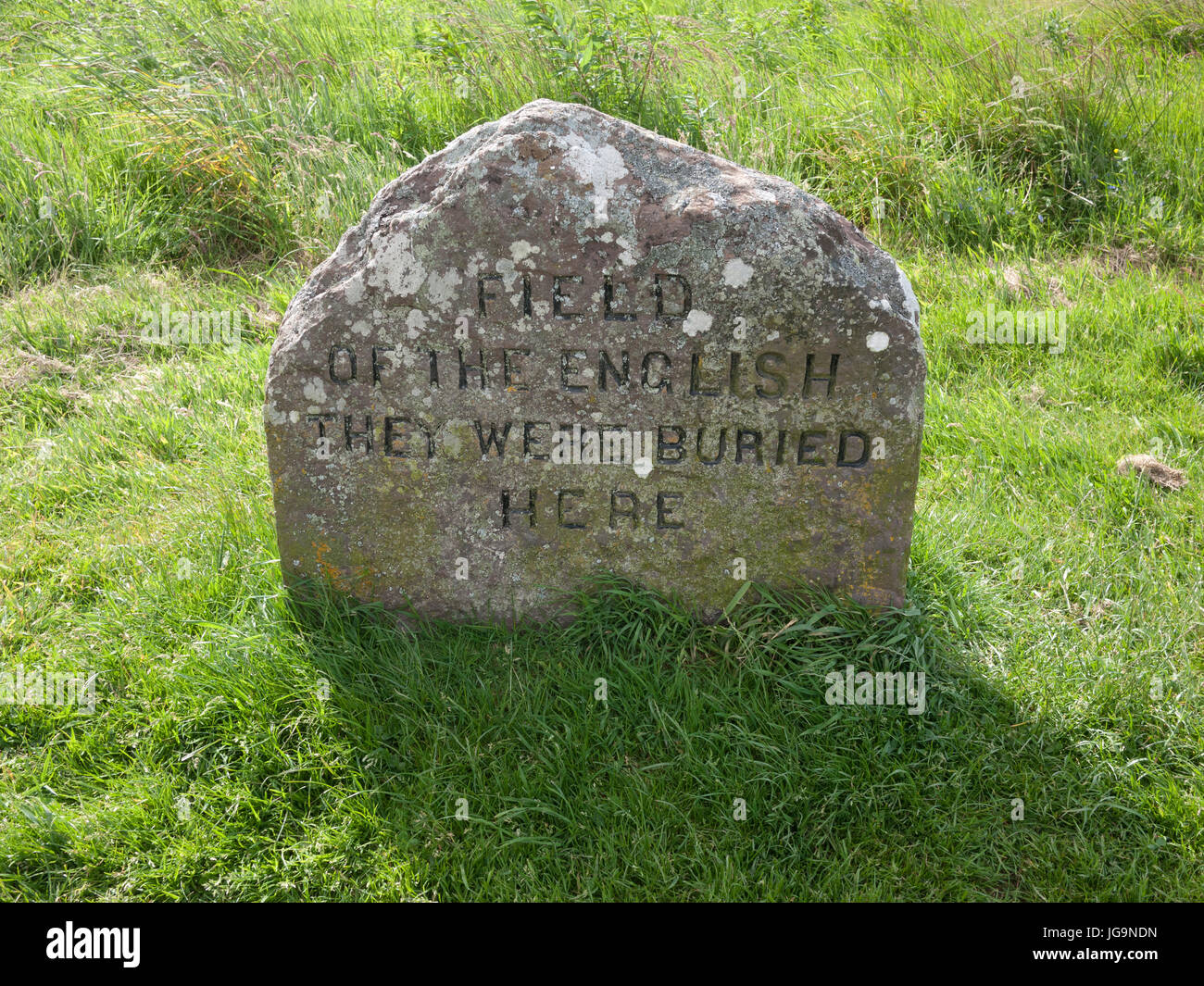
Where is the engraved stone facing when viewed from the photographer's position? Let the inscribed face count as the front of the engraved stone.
facing the viewer
